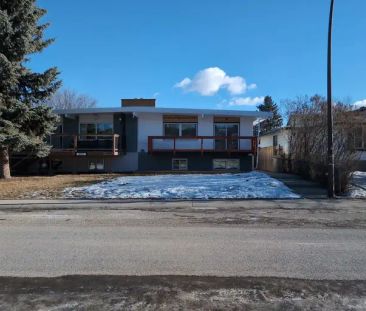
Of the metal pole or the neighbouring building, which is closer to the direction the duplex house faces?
the metal pole

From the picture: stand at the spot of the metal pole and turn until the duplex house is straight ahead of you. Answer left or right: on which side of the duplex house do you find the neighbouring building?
right

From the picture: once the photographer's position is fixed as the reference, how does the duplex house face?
facing the viewer

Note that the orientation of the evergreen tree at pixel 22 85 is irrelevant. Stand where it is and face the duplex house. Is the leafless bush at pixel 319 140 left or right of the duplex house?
right

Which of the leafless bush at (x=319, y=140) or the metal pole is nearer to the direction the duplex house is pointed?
the metal pole

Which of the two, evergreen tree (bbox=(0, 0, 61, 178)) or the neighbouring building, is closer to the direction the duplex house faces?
the evergreen tree

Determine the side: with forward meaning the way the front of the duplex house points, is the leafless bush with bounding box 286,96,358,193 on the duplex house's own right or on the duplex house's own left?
on the duplex house's own left

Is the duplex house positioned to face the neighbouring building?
no

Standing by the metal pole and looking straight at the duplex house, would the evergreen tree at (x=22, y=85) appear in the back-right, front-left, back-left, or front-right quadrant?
front-left
